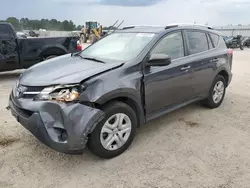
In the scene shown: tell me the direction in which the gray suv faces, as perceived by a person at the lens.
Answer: facing the viewer and to the left of the viewer

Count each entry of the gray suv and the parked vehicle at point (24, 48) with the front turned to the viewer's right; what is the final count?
0

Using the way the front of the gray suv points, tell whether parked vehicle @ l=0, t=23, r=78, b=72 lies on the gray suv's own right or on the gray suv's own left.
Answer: on the gray suv's own right

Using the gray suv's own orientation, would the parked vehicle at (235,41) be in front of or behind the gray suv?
behind

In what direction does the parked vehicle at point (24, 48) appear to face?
to the viewer's left
